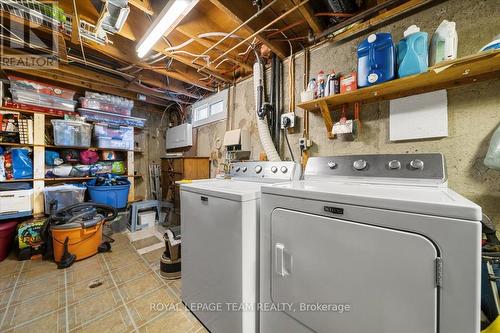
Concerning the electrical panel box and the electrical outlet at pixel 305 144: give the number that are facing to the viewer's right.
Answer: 0

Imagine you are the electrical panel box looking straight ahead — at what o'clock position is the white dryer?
The white dryer is roughly at 10 o'clock from the electrical panel box.

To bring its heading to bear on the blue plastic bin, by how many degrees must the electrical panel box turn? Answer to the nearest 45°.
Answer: approximately 45° to its right

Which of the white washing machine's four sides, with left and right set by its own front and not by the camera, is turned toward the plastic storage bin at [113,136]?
right

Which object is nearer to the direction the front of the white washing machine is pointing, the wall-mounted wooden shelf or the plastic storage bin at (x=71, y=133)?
the plastic storage bin

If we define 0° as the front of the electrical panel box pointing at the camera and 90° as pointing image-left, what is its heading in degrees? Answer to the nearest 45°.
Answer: approximately 45°

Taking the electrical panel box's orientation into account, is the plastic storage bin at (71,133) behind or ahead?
ahead

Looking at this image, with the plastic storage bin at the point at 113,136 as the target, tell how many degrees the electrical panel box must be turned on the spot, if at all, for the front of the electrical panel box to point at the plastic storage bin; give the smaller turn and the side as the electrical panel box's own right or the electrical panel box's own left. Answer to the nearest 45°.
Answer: approximately 45° to the electrical panel box's own right

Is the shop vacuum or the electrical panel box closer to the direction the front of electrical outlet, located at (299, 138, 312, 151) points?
the shop vacuum

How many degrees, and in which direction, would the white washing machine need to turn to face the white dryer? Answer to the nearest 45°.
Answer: approximately 90° to its left

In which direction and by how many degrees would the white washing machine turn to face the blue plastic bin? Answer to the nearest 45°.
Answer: approximately 90° to its right

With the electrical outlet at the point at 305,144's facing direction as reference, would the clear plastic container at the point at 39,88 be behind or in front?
in front

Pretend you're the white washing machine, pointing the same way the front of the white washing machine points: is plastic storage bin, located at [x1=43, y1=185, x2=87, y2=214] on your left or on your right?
on your right

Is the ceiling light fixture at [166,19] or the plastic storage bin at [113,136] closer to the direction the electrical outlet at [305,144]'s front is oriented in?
the ceiling light fixture
